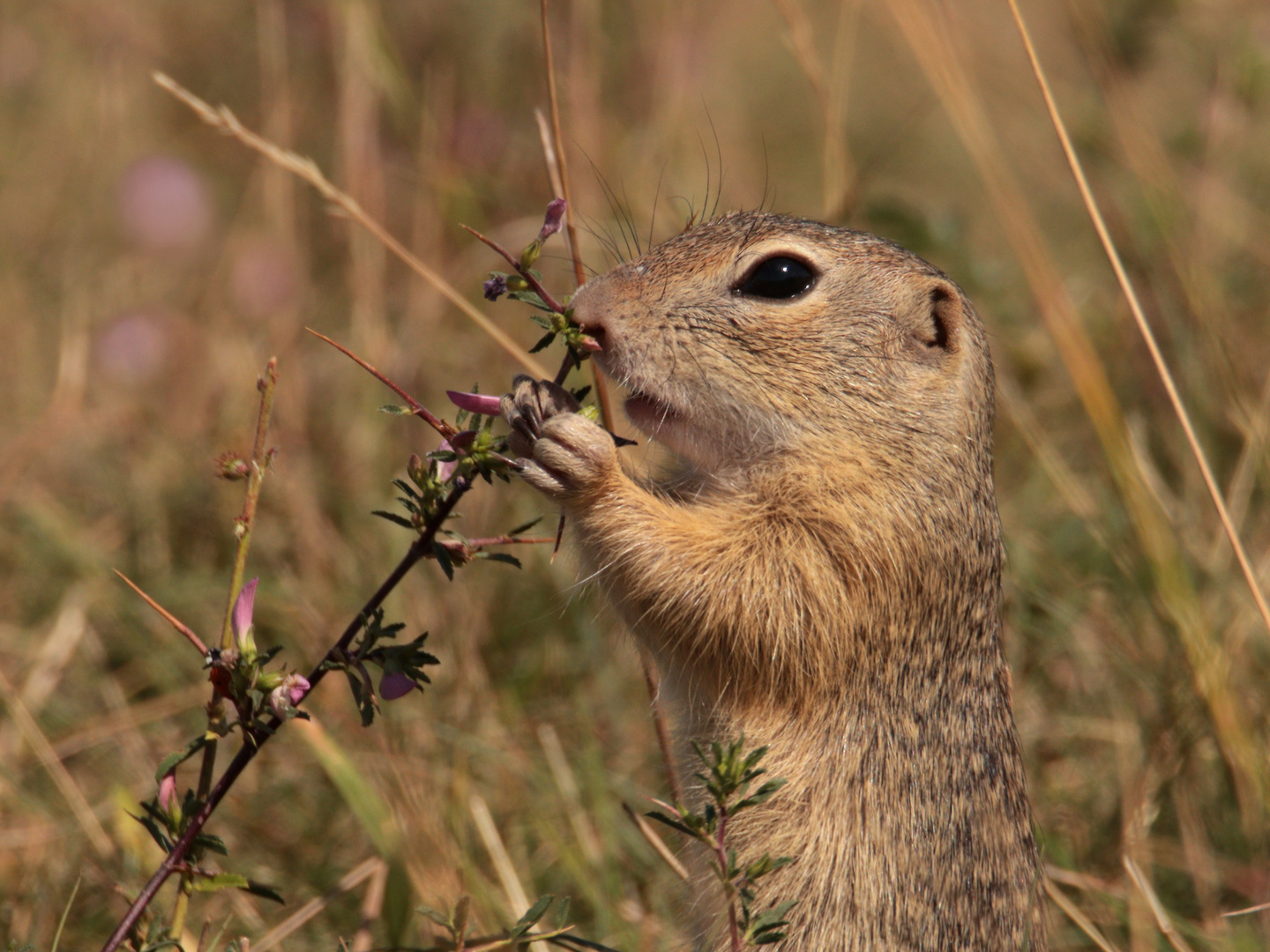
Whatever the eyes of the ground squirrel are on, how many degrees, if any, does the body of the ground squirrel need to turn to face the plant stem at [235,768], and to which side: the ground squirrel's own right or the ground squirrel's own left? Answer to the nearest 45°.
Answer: approximately 45° to the ground squirrel's own left

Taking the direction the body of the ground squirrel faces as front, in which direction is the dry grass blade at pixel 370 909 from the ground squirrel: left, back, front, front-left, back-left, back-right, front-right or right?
front

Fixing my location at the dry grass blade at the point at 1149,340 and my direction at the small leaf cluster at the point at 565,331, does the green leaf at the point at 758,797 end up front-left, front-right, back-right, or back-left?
front-left

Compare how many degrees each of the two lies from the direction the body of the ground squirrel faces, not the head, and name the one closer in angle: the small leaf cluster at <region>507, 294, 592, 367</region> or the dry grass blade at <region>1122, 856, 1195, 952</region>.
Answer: the small leaf cluster

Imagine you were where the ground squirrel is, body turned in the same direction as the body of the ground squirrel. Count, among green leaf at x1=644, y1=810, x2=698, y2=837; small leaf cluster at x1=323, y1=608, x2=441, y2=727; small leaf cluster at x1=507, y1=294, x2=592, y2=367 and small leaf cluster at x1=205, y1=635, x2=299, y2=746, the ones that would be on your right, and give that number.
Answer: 0

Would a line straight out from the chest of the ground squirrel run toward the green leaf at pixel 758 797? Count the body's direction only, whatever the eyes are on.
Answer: no

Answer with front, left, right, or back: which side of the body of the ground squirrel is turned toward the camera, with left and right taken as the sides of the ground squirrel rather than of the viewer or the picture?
left

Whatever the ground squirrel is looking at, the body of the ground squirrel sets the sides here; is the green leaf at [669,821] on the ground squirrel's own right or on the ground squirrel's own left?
on the ground squirrel's own left

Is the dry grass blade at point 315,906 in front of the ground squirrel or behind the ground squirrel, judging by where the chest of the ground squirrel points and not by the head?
in front

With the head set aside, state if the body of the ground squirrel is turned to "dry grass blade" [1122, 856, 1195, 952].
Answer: no

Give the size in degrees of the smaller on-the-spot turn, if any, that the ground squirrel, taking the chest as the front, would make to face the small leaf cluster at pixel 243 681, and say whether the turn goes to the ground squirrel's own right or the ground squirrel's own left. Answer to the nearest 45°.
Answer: approximately 45° to the ground squirrel's own left

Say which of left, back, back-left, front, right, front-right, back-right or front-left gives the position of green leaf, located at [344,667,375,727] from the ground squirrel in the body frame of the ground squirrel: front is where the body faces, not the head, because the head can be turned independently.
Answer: front-left
